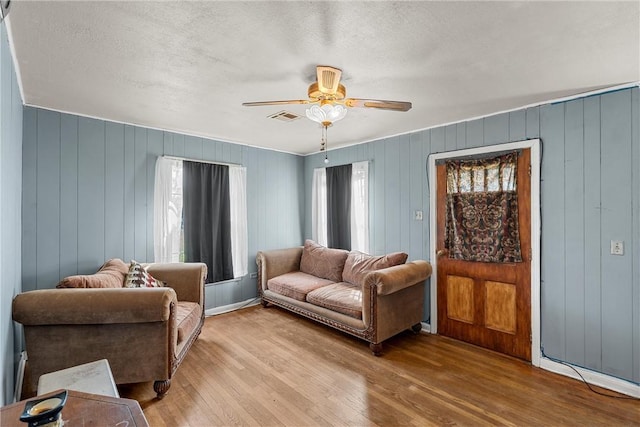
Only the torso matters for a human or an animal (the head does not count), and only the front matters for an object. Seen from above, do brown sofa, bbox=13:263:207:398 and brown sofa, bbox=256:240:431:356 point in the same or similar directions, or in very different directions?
very different directions

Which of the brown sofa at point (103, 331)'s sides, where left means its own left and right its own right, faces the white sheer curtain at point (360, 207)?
front

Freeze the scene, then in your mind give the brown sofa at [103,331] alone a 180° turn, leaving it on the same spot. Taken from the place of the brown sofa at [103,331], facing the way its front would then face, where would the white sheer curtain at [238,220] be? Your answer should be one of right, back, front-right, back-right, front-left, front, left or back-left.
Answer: back-right

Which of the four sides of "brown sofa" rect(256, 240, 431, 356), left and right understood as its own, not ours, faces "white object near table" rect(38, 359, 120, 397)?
front

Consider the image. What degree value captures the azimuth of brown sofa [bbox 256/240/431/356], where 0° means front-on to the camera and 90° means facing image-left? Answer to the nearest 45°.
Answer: approximately 45°

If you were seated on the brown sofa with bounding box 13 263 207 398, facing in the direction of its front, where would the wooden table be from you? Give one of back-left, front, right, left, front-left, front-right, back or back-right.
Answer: right

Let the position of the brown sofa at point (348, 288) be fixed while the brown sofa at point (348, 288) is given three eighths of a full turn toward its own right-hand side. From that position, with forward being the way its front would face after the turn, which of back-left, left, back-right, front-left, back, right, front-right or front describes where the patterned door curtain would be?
right

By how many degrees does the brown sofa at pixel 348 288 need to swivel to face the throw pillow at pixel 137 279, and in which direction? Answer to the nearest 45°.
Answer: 0° — it already faces it

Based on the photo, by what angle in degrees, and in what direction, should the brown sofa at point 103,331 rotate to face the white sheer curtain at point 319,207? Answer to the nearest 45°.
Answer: approximately 45° to its left

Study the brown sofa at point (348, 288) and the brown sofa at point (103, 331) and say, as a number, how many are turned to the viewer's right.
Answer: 1

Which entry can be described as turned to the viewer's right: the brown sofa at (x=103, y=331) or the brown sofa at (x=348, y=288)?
the brown sofa at (x=103, y=331)

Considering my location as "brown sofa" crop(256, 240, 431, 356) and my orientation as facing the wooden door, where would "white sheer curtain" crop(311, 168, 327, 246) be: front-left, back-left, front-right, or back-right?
back-left

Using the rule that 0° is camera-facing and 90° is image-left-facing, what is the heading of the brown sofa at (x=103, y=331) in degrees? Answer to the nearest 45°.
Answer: approximately 270°
